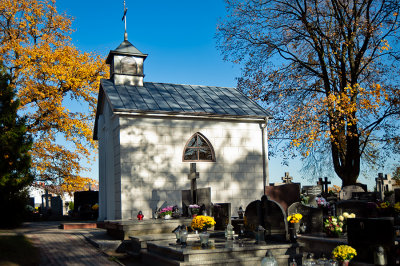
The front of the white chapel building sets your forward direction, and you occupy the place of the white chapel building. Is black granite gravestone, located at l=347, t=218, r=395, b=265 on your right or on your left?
on your left

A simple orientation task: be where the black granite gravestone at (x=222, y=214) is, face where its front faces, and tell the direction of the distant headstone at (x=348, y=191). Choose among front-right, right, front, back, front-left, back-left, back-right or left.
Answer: back-left

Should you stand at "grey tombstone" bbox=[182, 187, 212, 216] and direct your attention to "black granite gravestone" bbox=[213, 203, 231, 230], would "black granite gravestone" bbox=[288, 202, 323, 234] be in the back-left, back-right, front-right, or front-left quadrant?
front-left

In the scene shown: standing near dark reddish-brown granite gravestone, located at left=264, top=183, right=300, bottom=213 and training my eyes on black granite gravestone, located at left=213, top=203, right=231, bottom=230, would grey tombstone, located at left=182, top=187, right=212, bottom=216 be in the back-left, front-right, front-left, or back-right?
front-right

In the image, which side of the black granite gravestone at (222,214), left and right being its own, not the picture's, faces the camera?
front
